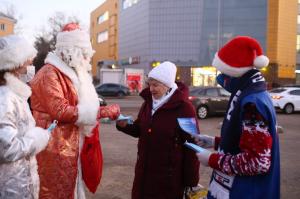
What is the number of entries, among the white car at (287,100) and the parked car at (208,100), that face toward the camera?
0

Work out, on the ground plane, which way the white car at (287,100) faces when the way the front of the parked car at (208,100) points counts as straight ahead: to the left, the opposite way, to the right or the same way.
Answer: the same way

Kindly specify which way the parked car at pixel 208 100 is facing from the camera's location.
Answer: facing away from the viewer and to the right of the viewer

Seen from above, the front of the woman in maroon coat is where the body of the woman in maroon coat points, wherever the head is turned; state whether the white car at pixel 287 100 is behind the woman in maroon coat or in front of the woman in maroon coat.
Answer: behind

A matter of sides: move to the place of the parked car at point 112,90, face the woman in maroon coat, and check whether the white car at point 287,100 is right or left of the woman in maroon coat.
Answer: left

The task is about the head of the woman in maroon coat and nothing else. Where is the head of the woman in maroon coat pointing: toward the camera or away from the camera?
toward the camera

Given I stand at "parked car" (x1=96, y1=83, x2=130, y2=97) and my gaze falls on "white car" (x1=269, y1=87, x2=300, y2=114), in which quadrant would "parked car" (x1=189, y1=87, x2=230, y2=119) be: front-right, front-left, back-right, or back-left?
front-right

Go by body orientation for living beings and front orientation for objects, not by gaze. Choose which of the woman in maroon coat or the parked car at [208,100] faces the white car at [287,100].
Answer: the parked car
